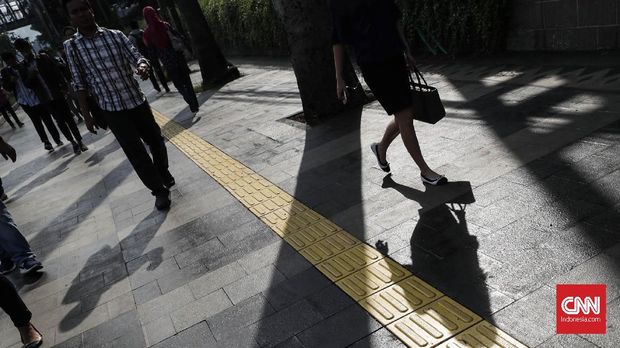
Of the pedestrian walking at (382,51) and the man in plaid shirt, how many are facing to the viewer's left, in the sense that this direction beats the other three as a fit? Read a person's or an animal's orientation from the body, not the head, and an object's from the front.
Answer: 0

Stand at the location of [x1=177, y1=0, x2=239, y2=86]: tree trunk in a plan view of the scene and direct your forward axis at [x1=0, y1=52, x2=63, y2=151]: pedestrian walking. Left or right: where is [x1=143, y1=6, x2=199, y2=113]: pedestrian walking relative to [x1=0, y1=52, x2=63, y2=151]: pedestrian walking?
left

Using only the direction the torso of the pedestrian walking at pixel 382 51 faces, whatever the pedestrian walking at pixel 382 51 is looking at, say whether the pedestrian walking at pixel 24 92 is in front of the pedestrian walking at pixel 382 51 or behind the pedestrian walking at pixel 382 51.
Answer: behind

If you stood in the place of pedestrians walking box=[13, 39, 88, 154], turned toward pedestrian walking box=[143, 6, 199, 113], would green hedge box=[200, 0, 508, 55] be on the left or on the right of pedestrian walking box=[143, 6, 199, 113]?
right

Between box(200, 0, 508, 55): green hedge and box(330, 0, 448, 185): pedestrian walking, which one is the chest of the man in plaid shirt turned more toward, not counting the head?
the pedestrian walking

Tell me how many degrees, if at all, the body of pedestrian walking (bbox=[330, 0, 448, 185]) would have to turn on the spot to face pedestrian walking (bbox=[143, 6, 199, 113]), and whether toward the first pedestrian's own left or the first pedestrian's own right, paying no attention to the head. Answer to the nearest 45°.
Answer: approximately 180°

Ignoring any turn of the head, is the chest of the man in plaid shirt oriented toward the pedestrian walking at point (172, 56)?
no

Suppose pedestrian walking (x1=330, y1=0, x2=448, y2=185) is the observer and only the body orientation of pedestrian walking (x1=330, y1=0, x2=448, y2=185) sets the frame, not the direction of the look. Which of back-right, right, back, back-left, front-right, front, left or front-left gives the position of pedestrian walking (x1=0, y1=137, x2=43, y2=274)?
back-right

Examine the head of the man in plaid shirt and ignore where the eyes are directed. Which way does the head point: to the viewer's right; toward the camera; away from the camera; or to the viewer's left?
toward the camera

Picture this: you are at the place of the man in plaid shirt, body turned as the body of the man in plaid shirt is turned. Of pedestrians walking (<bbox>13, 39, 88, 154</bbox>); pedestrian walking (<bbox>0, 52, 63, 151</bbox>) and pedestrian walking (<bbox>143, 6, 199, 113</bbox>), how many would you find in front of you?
0

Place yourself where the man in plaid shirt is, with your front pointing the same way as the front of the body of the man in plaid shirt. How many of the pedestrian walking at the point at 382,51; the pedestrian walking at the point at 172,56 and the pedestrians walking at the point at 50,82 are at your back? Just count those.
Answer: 2

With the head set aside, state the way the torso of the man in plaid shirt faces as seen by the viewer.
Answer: toward the camera
